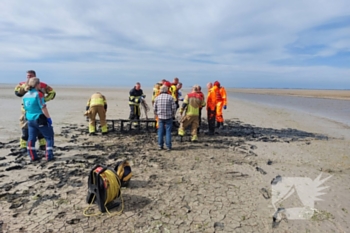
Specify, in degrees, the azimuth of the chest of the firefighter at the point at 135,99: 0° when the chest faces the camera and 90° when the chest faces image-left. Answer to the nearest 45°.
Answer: approximately 315°

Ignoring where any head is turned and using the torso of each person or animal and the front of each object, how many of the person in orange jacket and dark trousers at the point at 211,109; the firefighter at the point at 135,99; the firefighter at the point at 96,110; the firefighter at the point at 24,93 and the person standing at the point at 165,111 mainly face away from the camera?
2

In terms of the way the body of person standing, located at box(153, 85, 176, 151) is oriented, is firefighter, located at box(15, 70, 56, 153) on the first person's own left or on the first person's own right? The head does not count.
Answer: on the first person's own left

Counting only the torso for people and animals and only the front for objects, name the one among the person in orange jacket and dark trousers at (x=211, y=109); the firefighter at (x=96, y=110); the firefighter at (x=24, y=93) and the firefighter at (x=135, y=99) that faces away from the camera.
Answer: the firefighter at (x=96, y=110)

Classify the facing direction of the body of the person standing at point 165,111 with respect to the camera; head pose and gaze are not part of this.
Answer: away from the camera

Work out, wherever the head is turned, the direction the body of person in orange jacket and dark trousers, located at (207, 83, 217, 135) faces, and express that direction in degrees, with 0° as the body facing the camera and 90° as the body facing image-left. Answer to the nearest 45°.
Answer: approximately 90°

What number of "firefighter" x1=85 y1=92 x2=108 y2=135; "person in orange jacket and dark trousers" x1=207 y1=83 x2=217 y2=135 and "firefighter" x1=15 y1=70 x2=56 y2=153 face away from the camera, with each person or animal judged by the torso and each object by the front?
1

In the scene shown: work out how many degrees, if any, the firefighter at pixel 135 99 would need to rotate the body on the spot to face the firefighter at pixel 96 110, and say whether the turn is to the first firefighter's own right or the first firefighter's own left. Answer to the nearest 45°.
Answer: approximately 90° to the first firefighter's own right

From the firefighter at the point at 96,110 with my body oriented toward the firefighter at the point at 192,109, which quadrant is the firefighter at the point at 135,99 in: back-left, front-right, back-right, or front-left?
front-left
